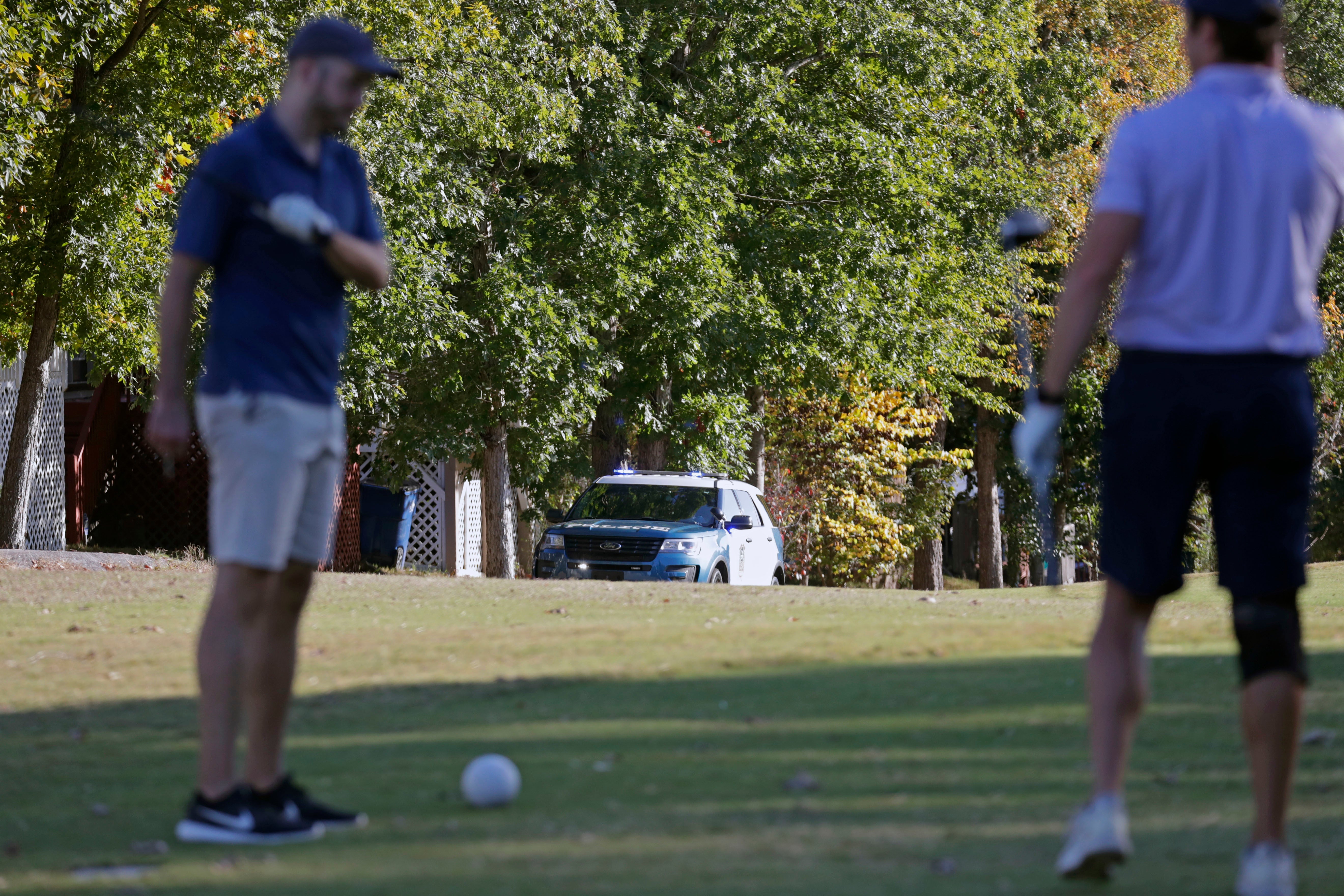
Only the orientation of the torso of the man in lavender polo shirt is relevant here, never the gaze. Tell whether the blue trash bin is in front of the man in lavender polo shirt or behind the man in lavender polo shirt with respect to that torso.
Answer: in front

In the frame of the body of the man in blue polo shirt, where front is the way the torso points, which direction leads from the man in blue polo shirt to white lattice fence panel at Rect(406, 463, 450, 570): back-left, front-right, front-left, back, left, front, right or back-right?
back-left

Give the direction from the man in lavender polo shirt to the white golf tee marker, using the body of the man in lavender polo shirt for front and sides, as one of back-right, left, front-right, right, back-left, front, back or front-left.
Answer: left

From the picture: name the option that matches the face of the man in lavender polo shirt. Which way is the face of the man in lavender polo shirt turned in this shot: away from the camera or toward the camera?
away from the camera

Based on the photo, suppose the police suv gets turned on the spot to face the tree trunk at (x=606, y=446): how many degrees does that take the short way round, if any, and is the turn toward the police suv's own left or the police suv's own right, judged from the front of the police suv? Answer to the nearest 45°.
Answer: approximately 135° to the police suv's own right

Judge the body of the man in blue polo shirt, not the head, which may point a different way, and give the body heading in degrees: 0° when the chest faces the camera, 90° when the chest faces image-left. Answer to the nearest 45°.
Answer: approximately 315°

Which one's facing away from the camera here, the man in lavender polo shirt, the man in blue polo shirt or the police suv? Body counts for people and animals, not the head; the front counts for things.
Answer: the man in lavender polo shirt

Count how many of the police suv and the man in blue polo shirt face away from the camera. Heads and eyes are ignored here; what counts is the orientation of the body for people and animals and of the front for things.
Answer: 0

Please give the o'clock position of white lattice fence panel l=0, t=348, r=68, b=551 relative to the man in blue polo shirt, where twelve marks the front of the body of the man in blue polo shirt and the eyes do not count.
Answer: The white lattice fence panel is roughly at 7 o'clock from the man in blue polo shirt.

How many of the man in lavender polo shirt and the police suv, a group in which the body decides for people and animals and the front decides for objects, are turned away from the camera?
1

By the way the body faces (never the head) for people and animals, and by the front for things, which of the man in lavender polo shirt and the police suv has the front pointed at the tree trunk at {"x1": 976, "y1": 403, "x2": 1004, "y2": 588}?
the man in lavender polo shirt

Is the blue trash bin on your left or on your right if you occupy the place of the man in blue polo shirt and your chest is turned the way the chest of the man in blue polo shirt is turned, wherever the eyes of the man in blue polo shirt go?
on your left

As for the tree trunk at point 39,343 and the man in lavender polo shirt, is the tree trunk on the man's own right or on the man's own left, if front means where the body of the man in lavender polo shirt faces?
on the man's own left

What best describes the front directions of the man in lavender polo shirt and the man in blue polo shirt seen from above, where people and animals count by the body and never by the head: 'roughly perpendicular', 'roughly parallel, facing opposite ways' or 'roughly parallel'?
roughly perpendicular

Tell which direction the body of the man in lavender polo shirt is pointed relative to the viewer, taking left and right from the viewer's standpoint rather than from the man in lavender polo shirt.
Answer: facing away from the viewer
